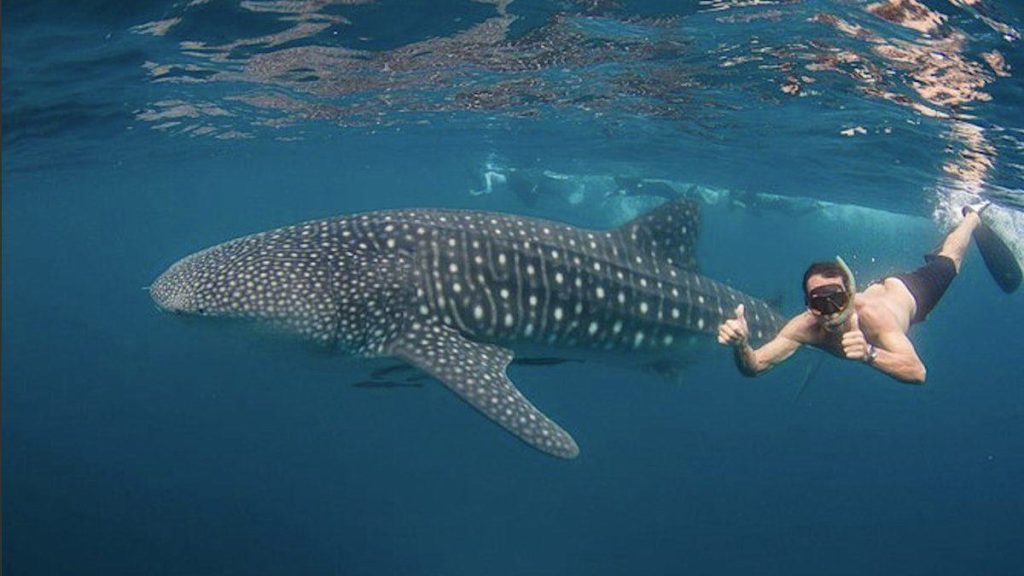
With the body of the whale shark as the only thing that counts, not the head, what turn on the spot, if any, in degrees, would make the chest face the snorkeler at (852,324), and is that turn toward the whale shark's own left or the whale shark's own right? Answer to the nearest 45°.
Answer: approximately 135° to the whale shark's own left

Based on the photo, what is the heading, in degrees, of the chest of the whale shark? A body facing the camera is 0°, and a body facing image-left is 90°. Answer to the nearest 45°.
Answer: approximately 90°
